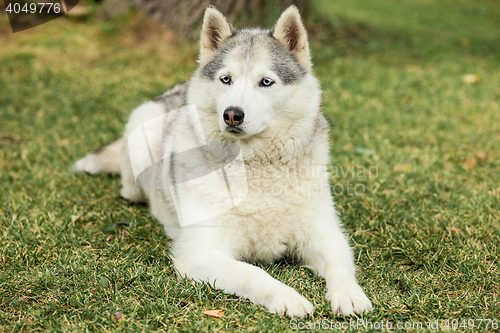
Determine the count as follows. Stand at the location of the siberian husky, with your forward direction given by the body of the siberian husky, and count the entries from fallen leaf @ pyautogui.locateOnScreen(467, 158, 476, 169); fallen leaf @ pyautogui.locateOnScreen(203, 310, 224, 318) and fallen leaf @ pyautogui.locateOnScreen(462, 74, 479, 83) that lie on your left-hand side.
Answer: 2

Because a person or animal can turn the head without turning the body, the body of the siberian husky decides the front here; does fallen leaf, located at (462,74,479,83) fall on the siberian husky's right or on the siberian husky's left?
on the siberian husky's left

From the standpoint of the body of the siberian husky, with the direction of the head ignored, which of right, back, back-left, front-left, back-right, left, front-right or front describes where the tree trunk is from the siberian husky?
back-left

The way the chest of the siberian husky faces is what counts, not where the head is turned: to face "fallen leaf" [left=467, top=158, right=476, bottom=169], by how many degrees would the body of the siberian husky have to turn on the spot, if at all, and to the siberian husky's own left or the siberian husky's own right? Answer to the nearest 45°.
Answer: approximately 90° to the siberian husky's own left

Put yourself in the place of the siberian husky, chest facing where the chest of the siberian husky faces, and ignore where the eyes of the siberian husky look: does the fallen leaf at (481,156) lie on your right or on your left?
on your left

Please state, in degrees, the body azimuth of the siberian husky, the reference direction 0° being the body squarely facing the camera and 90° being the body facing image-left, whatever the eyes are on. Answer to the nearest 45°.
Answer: approximately 315°

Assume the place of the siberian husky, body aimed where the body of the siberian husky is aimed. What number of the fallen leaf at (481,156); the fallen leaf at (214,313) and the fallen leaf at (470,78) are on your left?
2

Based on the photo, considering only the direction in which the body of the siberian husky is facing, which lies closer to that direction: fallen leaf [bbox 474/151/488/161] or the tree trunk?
the fallen leaf

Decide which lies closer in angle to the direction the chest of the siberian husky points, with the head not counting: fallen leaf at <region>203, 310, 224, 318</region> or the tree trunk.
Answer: the fallen leaf

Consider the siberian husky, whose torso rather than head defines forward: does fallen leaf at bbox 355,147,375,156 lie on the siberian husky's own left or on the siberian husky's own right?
on the siberian husky's own left

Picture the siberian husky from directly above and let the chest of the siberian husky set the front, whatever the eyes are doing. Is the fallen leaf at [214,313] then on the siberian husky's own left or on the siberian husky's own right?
on the siberian husky's own right
